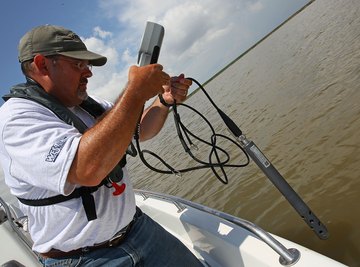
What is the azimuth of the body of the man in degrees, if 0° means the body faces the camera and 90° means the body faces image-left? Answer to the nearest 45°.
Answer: approximately 270°
